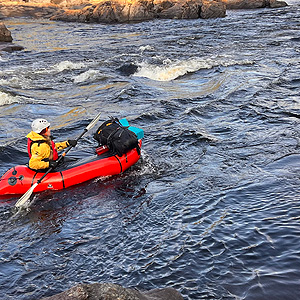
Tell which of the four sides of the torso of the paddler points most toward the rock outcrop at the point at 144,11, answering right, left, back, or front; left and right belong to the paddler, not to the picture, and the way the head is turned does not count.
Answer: left

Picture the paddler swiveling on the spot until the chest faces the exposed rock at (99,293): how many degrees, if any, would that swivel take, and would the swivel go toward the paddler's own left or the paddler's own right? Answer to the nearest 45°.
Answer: approximately 90° to the paddler's own right

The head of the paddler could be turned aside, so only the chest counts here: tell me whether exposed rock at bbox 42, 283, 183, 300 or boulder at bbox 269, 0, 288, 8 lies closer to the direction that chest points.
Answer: the boulder

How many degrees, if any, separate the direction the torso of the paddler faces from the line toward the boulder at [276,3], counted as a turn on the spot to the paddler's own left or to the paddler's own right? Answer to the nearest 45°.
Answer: approximately 45° to the paddler's own left

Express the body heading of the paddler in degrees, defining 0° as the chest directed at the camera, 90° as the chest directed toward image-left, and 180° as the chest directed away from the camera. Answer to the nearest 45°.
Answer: approximately 270°

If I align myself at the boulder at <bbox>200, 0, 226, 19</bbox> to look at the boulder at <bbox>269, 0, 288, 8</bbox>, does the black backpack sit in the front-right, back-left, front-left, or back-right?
back-right
